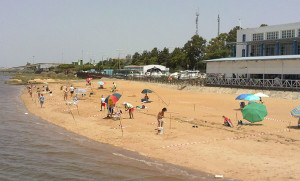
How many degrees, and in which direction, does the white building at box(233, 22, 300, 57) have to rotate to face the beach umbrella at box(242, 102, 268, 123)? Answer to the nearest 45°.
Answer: approximately 45° to its left

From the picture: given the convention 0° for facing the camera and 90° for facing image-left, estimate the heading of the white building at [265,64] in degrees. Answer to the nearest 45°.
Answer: approximately 45°

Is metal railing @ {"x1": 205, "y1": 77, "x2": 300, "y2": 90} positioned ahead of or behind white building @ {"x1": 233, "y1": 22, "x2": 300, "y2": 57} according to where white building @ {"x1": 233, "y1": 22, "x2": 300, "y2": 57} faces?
ahead

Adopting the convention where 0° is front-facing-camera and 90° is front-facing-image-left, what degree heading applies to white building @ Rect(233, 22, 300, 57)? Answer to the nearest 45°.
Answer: approximately 45°

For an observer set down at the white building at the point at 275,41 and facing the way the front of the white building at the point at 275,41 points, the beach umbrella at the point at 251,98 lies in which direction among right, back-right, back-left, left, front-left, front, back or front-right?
front-left

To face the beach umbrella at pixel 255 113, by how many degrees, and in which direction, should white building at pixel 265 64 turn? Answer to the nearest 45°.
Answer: approximately 45° to its left
